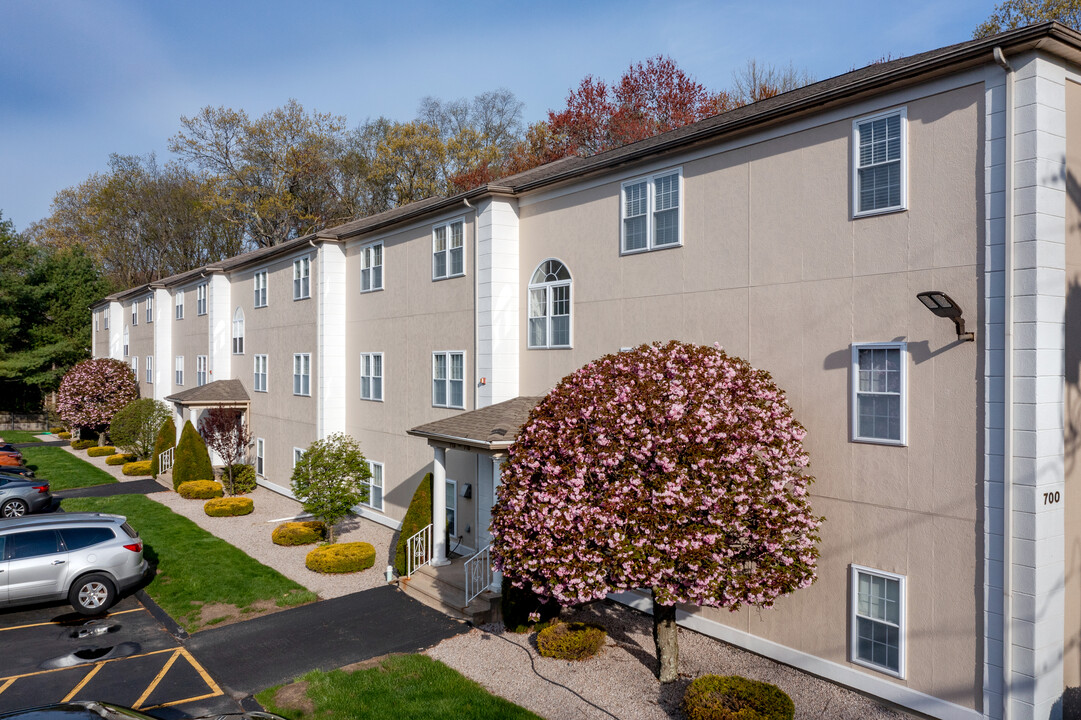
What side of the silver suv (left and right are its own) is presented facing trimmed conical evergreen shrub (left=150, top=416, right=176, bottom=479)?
right

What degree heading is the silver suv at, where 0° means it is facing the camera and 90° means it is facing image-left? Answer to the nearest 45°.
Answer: approximately 90°

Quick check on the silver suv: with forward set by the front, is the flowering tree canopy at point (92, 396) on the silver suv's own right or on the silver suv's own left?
on the silver suv's own right

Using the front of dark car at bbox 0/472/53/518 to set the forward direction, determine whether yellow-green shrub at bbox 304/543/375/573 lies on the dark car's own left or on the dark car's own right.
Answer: on the dark car's own left

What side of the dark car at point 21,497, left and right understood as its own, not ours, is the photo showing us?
left

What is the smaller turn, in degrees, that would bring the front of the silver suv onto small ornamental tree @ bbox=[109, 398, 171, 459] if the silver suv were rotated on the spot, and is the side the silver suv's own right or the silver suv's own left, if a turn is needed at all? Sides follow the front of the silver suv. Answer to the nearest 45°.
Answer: approximately 90° to the silver suv's own right

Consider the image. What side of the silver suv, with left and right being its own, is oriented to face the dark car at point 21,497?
right

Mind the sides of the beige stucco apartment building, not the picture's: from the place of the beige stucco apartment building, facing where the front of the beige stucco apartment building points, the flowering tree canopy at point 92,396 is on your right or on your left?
on your right

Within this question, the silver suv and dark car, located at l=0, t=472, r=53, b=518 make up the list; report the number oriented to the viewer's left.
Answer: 2

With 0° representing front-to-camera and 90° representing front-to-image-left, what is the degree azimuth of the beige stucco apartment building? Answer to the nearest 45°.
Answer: approximately 45°
